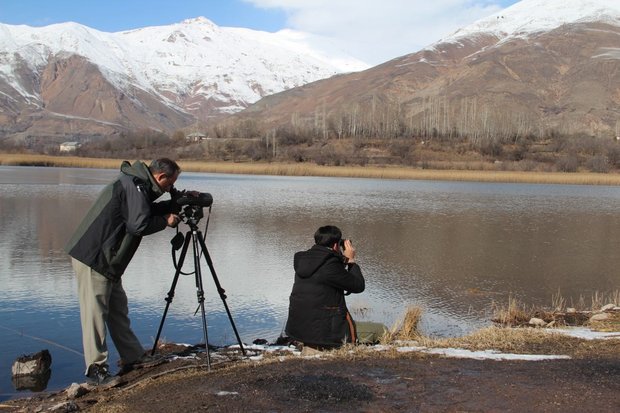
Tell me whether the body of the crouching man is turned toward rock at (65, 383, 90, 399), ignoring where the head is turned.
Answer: no

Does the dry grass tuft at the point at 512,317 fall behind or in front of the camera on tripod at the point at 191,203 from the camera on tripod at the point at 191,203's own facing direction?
in front

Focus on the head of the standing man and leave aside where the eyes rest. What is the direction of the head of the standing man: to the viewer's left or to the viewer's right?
to the viewer's right

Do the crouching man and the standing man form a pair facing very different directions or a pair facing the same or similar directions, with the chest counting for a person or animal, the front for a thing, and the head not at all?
same or similar directions

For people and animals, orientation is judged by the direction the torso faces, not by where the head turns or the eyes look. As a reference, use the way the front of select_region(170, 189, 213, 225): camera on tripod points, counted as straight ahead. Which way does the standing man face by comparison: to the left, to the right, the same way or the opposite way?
the same way

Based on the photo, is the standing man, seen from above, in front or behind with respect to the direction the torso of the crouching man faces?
behind

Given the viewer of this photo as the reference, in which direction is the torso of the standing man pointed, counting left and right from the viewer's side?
facing to the right of the viewer

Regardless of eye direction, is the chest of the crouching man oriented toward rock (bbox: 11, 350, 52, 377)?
no

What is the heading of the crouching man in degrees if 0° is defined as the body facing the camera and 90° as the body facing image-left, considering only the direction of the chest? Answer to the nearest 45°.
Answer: approximately 225°

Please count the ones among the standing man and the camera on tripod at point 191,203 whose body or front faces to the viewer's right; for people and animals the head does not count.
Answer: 2

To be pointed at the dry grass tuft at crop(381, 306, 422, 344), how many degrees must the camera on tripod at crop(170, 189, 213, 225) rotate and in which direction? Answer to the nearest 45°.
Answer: approximately 45° to its left

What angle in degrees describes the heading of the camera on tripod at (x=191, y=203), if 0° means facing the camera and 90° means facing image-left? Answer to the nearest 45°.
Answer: approximately 270°
